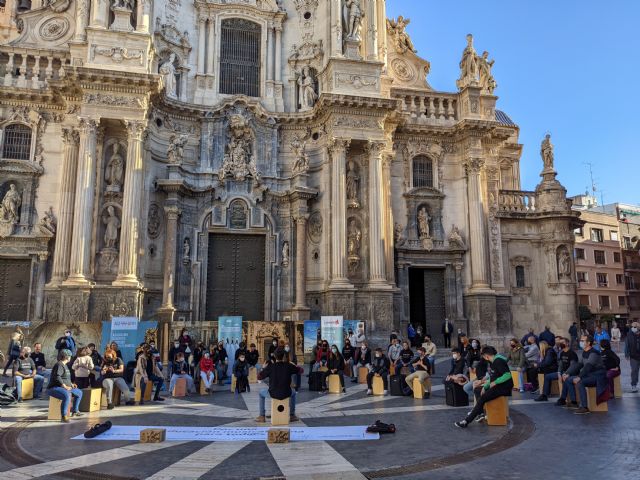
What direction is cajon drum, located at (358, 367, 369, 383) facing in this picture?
toward the camera

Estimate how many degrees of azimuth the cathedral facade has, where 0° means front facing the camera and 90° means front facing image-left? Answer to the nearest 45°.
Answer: approximately 0°

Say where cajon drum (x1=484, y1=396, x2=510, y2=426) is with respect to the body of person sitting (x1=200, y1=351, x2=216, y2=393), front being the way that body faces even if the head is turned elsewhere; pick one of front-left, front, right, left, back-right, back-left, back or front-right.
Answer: front-left

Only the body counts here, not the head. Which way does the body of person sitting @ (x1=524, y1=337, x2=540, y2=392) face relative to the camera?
to the viewer's left

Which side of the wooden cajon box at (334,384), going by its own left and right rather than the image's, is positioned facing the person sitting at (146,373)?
right

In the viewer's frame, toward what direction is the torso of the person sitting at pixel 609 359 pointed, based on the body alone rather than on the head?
to the viewer's left

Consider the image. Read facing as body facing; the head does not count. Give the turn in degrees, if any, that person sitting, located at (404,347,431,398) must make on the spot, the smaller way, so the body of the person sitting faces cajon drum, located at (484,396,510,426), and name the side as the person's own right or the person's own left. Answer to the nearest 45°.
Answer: approximately 45° to the person's own left

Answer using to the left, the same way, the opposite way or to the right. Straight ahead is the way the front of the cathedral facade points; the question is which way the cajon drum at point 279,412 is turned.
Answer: the opposite way

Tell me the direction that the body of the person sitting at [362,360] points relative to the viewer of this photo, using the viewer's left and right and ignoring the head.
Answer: facing the viewer and to the left of the viewer

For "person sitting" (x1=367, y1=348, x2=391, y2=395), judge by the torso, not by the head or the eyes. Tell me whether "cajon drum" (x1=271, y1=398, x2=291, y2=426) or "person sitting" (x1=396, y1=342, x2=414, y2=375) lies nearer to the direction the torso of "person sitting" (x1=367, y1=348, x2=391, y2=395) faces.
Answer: the cajon drum

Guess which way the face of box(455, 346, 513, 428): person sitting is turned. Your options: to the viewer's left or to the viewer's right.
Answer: to the viewer's left

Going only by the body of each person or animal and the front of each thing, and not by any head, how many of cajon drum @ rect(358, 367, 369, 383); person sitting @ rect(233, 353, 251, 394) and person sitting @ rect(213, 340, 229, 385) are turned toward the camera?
3

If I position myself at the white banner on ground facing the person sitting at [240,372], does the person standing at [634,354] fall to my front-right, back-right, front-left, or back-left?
front-right

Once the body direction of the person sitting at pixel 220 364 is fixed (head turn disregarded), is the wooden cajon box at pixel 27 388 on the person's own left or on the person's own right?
on the person's own right

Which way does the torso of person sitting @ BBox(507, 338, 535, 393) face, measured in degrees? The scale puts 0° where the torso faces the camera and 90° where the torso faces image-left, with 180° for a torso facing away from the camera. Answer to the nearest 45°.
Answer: approximately 45°

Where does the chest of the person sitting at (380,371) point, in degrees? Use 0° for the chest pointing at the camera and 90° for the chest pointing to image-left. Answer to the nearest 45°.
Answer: approximately 45°
